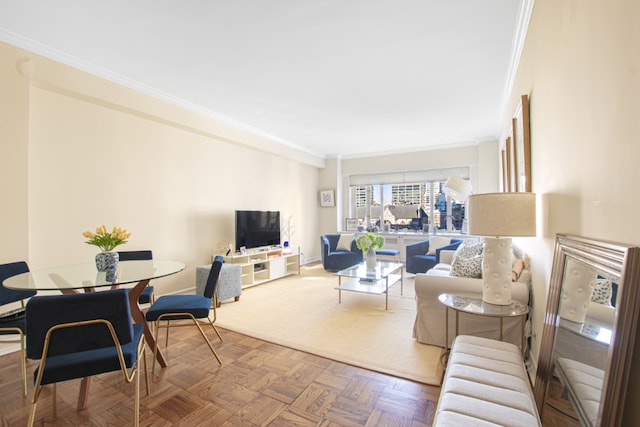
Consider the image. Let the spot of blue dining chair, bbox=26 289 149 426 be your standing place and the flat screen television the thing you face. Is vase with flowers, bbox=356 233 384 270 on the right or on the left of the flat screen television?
right

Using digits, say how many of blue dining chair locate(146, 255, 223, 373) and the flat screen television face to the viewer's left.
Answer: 1

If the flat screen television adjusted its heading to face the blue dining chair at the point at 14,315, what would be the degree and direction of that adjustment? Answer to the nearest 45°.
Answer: approximately 90° to its right

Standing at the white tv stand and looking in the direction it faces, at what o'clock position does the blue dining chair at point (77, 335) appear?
The blue dining chair is roughly at 2 o'clock from the white tv stand.

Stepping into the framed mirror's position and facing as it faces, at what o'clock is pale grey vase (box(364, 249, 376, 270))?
The pale grey vase is roughly at 3 o'clock from the framed mirror.

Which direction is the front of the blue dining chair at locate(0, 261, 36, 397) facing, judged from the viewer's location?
facing to the right of the viewer

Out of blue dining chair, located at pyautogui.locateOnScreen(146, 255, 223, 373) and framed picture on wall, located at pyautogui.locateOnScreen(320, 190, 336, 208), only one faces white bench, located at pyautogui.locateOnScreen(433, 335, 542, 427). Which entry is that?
the framed picture on wall

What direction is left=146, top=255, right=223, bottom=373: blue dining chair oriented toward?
to the viewer's left

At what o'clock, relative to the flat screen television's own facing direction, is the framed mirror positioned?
The framed mirror is roughly at 1 o'clock from the flat screen television.

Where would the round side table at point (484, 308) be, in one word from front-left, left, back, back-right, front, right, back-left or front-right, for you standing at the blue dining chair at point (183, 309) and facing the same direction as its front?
back-left
